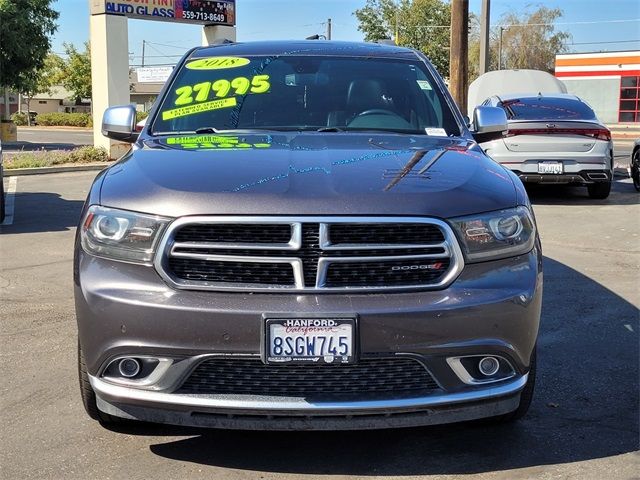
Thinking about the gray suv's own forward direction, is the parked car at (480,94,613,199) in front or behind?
behind

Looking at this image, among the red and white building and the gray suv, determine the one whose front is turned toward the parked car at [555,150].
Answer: the red and white building

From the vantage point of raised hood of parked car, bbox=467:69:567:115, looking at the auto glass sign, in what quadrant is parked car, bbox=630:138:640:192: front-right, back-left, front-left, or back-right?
back-left

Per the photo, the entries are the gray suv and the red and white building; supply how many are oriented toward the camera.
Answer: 2

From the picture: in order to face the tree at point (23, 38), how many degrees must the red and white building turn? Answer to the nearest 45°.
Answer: approximately 45° to its right

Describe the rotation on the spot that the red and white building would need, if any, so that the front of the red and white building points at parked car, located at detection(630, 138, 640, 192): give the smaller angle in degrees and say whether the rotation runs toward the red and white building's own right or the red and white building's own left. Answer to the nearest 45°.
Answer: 0° — it already faces it

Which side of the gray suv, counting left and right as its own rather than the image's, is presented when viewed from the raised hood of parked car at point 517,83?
back

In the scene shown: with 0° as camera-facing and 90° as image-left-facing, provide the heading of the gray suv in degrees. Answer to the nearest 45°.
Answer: approximately 0°

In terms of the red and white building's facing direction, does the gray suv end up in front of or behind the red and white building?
in front
